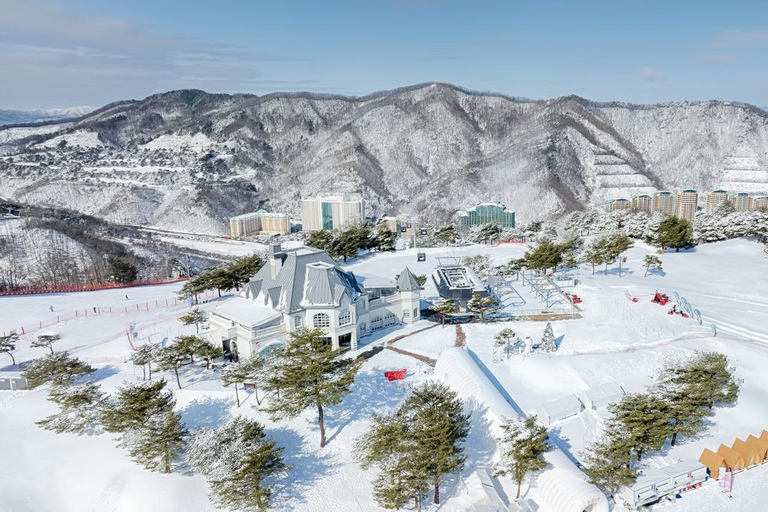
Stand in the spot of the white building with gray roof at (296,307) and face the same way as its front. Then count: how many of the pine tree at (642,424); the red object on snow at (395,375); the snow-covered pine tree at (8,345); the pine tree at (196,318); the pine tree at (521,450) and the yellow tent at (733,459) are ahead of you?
4

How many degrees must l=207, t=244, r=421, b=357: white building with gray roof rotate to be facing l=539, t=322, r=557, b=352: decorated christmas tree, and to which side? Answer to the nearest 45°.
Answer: approximately 45° to its left

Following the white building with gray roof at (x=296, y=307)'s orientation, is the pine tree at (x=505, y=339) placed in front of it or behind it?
in front

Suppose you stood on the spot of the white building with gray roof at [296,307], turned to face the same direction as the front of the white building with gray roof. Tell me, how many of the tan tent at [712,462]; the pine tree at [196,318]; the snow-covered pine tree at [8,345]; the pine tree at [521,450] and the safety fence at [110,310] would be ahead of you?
2

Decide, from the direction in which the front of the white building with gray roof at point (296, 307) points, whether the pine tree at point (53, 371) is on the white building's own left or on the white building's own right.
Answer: on the white building's own right

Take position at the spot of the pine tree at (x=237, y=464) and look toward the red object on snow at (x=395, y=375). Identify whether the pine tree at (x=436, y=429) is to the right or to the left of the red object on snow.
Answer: right

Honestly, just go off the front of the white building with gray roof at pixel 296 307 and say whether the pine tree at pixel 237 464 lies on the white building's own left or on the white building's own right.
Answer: on the white building's own right

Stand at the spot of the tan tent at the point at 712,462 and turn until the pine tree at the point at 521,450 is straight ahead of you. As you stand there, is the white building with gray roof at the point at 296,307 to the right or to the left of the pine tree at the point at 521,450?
right

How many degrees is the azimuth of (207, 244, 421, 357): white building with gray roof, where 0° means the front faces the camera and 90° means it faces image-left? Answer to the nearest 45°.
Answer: approximately 315°

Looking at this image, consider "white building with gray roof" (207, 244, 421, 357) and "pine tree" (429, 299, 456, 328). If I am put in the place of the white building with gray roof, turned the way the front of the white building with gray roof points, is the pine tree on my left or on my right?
on my left

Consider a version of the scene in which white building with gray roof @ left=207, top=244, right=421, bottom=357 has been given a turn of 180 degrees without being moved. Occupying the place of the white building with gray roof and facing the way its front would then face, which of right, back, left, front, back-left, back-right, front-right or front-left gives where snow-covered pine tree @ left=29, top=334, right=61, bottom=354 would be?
front-left

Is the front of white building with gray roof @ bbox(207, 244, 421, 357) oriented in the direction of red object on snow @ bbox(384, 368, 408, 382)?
yes

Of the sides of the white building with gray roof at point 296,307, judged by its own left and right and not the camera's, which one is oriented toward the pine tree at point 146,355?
right
